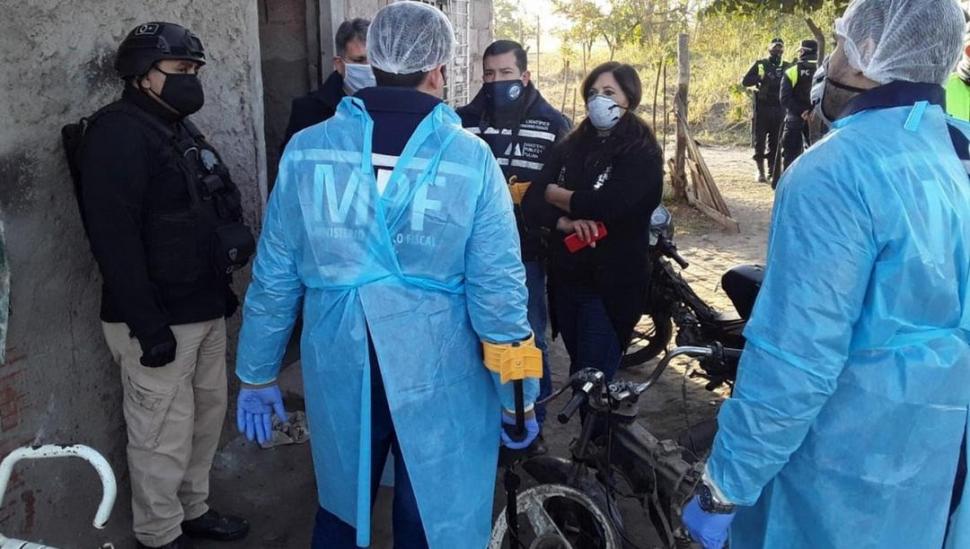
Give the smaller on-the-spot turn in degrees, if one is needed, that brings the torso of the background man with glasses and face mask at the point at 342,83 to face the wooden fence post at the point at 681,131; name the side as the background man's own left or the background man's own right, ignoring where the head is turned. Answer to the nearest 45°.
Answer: approximately 90° to the background man's own left

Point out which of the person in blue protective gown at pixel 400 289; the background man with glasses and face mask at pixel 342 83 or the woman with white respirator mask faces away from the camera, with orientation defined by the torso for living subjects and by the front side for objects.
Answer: the person in blue protective gown

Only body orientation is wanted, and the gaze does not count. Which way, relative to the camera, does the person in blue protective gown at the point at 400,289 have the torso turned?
away from the camera

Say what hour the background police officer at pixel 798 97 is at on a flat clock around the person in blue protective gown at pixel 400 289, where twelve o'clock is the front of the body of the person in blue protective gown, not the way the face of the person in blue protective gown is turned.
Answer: The background police officer is roughly at 1 o'clock from the person in blue protective gown.

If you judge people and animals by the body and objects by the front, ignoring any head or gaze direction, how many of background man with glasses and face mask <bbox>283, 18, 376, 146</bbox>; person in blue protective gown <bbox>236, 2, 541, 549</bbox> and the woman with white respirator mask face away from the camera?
1

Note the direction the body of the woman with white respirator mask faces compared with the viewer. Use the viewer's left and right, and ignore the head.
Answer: facing the viewer and to the left of the viewer

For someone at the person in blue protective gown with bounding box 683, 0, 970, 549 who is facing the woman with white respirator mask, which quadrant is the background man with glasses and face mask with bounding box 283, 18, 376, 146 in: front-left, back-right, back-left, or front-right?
front-left

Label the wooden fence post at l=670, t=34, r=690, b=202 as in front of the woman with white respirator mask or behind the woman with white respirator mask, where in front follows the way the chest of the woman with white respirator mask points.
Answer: behind

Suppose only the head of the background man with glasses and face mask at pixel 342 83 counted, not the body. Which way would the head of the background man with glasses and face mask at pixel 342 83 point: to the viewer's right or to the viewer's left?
to the viewer's right

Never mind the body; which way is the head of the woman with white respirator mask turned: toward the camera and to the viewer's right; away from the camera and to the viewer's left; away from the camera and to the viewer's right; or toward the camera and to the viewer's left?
toward the camera and to the viewer's left

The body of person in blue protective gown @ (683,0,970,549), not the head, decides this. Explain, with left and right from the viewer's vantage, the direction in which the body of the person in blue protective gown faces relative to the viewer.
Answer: facing away from the viewer and to the left of the viewer

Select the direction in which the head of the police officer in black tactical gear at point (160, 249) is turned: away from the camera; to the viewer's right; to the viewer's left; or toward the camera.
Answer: to the viewer's right

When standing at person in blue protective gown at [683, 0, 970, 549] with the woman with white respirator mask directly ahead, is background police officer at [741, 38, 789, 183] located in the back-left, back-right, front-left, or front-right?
front-right

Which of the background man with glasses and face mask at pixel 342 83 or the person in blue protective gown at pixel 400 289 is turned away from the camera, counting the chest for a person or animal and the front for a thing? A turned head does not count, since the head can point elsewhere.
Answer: the person in blue protective gown

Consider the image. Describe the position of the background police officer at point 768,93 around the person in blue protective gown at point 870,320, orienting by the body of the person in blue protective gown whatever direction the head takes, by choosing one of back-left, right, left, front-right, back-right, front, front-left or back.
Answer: front-right

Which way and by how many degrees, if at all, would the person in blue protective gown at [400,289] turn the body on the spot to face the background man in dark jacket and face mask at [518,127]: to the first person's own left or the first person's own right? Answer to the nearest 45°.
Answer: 0° — they already face them
